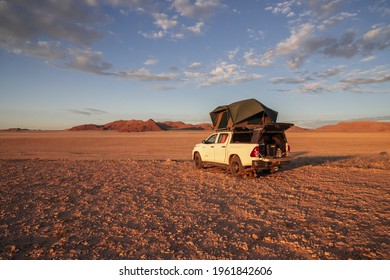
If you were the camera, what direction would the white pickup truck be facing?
facing away from the viewer and to the left of the viewer
